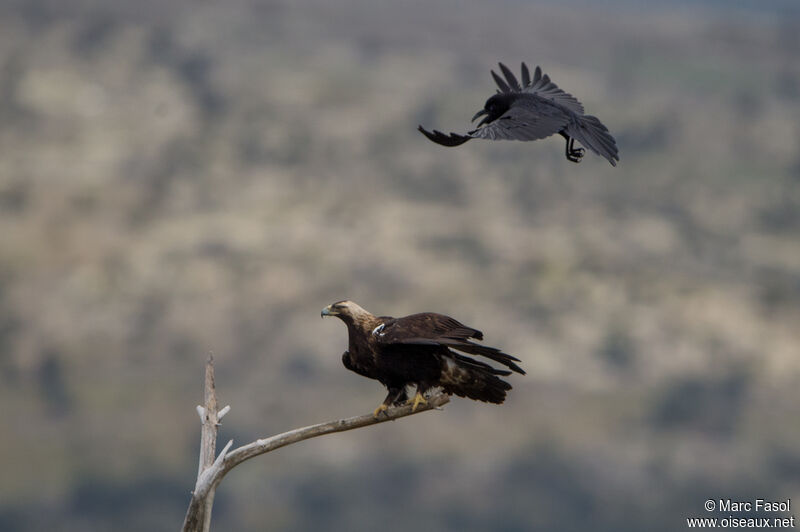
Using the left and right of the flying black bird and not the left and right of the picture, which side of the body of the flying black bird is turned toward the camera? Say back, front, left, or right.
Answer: left

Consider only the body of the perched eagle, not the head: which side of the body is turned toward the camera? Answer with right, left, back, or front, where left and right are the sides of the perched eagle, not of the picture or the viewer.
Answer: left
